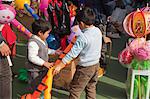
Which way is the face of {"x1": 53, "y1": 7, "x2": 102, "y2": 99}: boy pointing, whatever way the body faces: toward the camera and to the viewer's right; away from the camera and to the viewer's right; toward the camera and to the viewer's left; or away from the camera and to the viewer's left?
away from the camera and to the viewer's left

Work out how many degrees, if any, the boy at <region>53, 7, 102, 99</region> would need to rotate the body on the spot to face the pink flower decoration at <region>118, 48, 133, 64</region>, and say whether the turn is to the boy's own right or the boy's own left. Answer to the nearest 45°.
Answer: approximately 90° to the boy's own right

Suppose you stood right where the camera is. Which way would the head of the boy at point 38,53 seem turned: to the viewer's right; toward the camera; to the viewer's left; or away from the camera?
to the viewer's right

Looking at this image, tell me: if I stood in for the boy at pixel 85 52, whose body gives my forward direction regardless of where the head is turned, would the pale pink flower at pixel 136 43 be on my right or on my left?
on my right

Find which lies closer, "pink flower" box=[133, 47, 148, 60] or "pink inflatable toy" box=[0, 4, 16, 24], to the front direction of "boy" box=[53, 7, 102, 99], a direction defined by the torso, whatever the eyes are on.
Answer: the pink inflatable toy

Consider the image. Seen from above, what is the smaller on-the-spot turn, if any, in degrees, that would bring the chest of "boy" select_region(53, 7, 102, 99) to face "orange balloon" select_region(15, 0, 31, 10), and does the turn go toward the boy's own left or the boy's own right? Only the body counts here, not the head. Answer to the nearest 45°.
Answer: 0° — they already face it

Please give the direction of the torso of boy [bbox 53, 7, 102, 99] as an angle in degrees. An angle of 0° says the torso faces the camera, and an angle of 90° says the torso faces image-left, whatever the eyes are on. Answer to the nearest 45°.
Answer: approximately 135°
